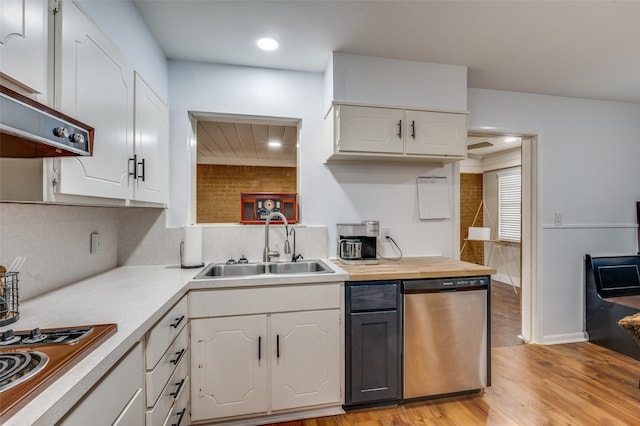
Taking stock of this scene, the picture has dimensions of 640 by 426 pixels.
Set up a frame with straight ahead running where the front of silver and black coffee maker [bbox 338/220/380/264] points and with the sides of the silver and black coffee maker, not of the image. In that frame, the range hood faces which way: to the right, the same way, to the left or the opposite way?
to the left

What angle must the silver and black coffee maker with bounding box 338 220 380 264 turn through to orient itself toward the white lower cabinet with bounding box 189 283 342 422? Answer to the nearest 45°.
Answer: approximately 45° to its right

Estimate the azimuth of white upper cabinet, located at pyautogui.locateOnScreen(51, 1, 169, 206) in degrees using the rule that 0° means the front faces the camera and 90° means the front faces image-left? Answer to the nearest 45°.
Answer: approximately 315°

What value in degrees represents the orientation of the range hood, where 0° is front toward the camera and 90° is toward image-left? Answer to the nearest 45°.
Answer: approximately 315°

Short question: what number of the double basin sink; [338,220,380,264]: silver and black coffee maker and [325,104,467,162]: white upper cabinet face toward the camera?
3

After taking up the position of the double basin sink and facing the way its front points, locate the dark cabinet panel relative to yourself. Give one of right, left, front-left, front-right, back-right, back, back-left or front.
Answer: front-left

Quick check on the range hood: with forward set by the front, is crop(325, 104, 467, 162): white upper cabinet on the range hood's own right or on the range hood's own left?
on the range hood's own left

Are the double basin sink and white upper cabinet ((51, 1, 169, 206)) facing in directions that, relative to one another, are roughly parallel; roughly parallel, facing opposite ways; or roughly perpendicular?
roughly perpendicular

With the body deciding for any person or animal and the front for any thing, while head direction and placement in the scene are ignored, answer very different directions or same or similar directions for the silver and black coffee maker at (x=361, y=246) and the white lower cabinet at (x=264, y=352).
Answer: same or similar directions

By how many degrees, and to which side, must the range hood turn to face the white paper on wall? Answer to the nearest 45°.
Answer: approximately 45° to its left

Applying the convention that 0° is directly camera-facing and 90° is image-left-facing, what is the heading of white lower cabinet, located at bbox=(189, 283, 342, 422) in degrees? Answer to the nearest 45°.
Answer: approximately 0°

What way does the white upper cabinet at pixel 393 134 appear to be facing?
toward the camera

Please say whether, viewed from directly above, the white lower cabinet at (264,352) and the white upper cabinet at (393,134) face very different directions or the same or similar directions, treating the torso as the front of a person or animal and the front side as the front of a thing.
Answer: same or similar directions
